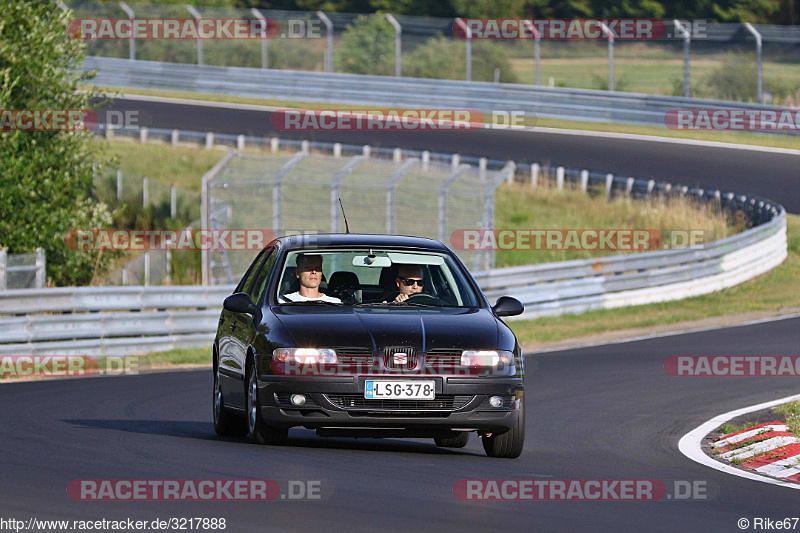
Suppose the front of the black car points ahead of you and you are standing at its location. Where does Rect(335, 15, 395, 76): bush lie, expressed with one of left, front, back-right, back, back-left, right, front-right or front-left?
back

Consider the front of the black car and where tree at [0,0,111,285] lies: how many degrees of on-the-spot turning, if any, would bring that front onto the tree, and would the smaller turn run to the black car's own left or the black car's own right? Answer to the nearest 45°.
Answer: approximately 180°

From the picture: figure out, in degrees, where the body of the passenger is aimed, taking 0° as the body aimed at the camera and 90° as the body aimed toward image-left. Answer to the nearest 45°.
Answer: approximately 0°

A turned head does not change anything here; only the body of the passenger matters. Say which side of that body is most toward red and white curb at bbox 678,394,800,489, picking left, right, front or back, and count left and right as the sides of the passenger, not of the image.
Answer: left

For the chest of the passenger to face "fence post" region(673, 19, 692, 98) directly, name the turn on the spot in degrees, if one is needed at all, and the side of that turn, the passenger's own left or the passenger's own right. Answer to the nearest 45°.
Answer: approximately 180°

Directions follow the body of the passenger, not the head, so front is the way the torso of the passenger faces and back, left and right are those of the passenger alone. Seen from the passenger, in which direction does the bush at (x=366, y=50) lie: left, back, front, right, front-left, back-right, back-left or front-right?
back

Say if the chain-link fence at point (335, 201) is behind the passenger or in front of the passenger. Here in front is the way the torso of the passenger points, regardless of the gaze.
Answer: behind

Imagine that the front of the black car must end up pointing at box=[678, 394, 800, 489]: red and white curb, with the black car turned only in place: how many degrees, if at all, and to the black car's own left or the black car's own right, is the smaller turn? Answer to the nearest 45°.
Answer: approximately 90° to the black car's own left

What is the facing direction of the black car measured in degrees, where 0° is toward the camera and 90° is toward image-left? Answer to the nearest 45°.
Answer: approximately 0°

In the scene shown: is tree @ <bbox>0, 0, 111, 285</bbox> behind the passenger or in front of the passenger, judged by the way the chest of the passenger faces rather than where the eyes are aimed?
behind

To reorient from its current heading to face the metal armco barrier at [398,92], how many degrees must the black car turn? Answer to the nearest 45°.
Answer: approximately 180°

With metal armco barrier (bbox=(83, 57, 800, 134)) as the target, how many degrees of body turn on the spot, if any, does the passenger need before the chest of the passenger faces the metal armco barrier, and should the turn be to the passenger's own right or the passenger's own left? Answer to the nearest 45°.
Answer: approximately 180°

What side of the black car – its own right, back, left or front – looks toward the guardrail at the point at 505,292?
back
